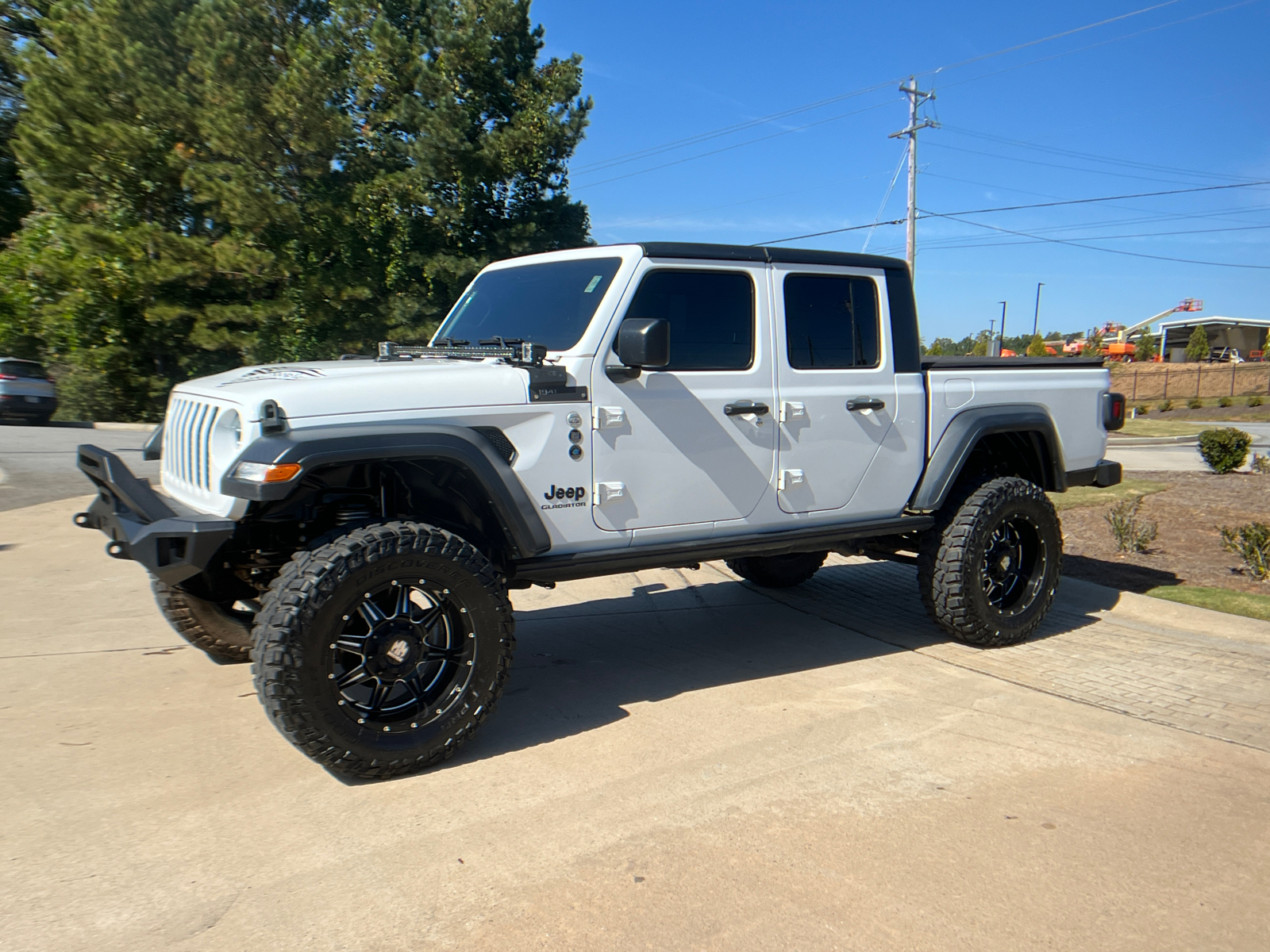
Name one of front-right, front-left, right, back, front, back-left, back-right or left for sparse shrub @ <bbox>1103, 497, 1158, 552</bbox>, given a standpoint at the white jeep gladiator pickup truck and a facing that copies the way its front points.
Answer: back

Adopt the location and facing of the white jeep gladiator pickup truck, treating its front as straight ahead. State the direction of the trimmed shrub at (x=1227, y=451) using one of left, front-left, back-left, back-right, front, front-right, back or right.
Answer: back

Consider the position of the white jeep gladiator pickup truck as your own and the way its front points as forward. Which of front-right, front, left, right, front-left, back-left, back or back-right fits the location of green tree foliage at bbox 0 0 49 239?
right

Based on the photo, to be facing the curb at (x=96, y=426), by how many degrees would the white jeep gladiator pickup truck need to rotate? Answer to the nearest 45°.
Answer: approximately 90° to its right

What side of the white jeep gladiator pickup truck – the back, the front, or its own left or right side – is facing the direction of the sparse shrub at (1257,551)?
back

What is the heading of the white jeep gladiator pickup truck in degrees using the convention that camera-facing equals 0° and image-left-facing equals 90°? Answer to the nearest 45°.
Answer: approximately 45°
